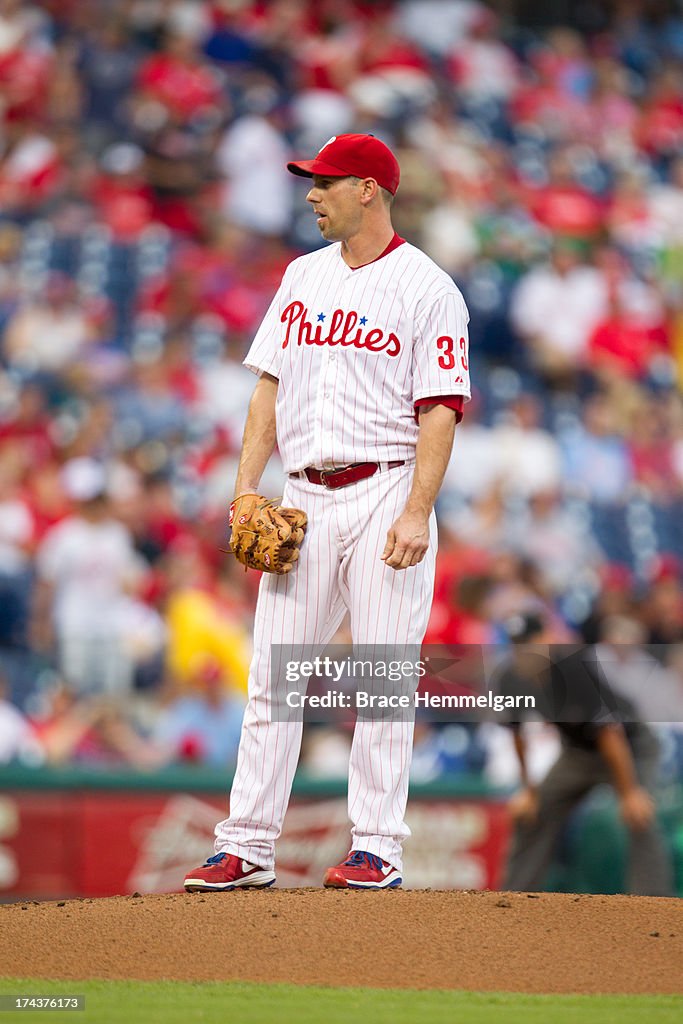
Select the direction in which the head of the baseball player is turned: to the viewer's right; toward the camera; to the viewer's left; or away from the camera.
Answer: to the viewer's left

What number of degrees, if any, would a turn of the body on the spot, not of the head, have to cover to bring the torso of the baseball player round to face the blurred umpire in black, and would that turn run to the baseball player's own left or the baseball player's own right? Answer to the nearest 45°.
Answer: approximately 135° to the baseball player's own right

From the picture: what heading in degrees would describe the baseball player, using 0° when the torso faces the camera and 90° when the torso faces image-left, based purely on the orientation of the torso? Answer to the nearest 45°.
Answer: approximately 45°
